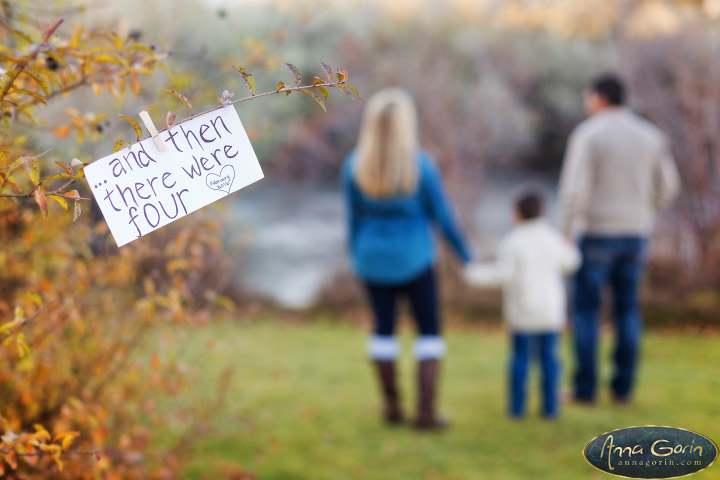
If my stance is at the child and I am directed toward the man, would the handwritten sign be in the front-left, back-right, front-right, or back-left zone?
back-right

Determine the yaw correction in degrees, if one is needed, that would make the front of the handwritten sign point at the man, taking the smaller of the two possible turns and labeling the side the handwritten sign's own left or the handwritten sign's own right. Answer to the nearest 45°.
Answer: approximately 135° to the handwritten sign's own left

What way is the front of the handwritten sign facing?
toward the camera

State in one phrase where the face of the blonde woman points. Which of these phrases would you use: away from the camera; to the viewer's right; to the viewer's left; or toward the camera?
away from the camera

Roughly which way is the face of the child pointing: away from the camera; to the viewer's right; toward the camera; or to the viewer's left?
away from the camera

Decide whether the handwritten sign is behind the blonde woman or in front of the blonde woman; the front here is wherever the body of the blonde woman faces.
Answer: behind

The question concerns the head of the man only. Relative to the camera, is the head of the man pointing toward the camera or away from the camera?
away from the camera

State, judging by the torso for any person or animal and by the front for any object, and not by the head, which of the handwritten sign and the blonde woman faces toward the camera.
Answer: the handwritten sign

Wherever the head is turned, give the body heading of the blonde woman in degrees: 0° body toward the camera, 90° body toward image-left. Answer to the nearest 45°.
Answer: approximately 180°

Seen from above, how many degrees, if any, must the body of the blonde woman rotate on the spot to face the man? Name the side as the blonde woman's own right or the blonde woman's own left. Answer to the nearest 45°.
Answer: approximately 90° to the blonde woman's own right

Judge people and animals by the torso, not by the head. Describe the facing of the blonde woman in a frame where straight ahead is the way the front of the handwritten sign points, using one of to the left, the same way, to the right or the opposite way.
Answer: the opposite way

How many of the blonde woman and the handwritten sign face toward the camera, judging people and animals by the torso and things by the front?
1

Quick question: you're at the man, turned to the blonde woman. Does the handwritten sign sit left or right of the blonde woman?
left

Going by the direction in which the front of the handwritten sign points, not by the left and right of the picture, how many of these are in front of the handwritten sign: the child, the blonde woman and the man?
0

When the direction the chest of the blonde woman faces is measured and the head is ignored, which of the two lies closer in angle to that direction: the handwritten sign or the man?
the man
